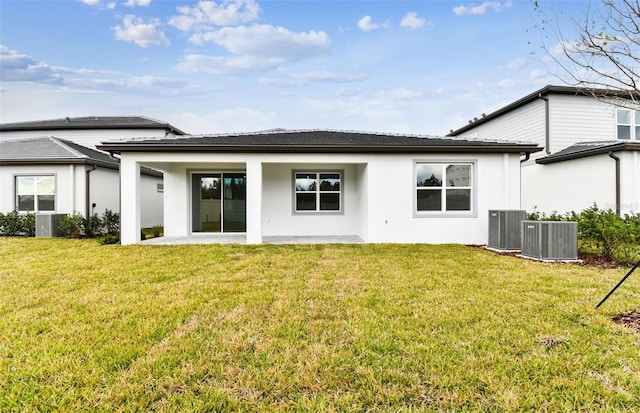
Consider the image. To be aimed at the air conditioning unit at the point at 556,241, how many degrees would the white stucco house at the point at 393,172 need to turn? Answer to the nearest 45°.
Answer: approximately 135° to its right

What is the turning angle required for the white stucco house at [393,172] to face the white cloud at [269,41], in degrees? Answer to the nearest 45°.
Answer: approximately 45° to its left

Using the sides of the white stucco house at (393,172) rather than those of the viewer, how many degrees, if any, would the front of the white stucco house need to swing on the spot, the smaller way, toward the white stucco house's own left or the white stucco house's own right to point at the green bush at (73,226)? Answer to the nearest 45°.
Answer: approximately 90° to the white stucco house's own left

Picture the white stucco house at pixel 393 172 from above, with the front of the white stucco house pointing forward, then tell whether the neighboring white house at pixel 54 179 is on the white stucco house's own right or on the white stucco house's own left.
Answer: on the white stucco house's own left

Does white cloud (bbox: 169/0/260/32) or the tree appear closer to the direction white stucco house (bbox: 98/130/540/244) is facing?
the white cloud

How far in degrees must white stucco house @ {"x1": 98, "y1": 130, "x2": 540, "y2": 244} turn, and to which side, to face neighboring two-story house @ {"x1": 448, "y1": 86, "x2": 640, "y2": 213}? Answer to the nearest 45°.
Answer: approximately 45° to its right

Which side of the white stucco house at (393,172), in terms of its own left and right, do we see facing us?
back
